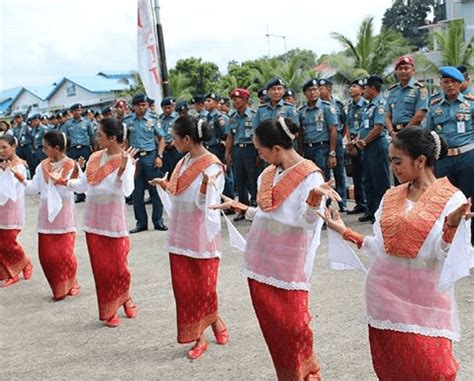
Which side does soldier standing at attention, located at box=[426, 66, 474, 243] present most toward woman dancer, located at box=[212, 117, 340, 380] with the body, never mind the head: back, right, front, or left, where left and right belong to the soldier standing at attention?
front

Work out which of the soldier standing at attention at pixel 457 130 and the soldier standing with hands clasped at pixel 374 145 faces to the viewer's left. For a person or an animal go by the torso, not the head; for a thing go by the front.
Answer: the soldier standing with hands clasped at pixel 374 145

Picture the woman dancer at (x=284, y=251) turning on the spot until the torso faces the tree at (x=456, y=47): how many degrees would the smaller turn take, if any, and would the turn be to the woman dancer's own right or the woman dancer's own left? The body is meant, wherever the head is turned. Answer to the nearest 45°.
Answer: approximately 135° to the woman dancer's own right

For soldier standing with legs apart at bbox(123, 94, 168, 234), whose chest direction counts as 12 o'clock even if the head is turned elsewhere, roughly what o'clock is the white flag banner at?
The white flag banner is roughly at 6 o'clock from the soldier standing with legs apart.

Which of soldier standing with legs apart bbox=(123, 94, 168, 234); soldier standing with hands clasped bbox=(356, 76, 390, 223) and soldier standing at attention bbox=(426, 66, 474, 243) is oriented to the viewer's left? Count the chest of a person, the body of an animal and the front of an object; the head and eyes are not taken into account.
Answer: soldier standing with hands clasped bbox=(356, 76, 390, 223)

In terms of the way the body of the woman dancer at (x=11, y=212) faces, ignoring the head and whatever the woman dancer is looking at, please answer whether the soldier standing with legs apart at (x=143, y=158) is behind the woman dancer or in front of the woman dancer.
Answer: behind

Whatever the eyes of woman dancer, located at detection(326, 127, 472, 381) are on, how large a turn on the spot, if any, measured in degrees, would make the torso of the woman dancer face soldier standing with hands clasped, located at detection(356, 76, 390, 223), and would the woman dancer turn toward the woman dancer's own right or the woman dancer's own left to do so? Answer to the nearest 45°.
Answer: approximately 135° to the woman dancer's own right

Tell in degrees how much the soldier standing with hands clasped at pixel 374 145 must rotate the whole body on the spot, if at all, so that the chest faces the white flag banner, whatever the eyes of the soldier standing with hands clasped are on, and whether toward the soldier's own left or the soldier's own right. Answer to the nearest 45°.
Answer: approximately 45° to the soldier's own right
